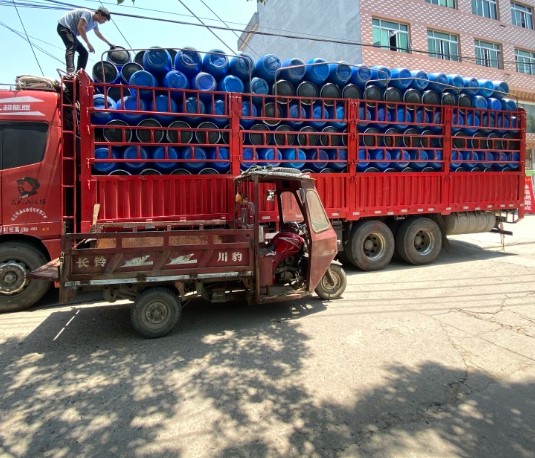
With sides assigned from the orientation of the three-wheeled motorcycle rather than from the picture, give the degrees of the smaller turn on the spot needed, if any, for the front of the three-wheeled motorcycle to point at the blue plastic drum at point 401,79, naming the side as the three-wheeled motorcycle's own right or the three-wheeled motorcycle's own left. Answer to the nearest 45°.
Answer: approximately 45° to the three-wheeled motorcycle's own left

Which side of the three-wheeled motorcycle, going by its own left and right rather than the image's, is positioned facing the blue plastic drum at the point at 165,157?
left

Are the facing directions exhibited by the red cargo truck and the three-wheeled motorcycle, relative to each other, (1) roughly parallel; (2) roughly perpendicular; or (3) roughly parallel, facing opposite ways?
roughly parallel, facing opposite ways

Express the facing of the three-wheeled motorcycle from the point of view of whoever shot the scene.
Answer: facing to the right of the viewer

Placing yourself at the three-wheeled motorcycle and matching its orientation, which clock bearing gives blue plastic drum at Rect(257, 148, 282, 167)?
The blue plastic drum is roughly at 10 o'clock from the three-wheeled motorcycle.

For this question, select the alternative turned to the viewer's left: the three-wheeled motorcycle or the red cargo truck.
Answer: the red cargo truck

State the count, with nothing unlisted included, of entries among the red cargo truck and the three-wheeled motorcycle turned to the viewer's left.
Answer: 1

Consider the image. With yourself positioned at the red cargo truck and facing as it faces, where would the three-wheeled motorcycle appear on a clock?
The three-wheeled motorcycle is roughly at 9 o'clock from the red cargo truck.

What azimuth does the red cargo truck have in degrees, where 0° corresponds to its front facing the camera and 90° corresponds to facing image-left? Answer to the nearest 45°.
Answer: approximately 90°
